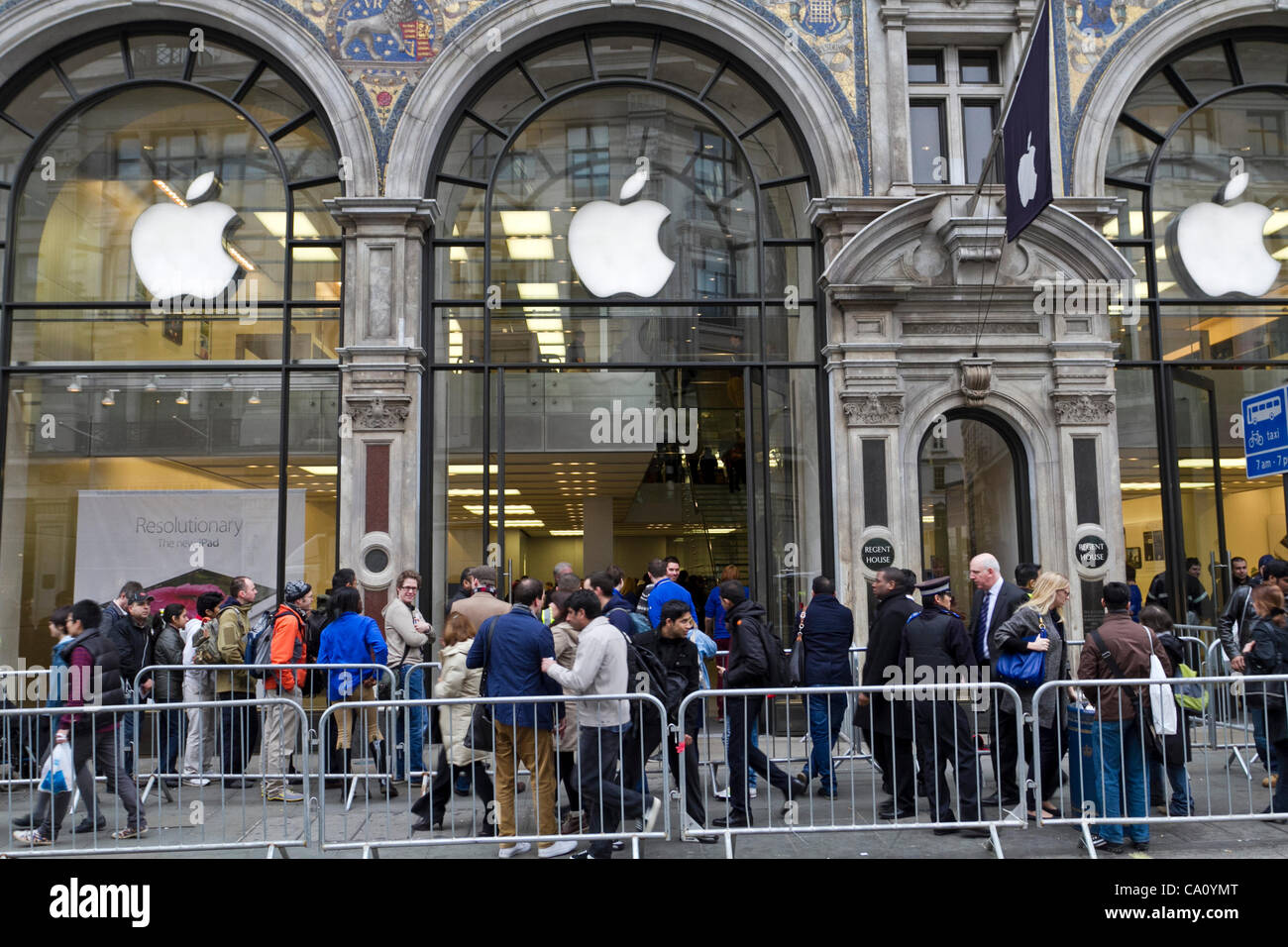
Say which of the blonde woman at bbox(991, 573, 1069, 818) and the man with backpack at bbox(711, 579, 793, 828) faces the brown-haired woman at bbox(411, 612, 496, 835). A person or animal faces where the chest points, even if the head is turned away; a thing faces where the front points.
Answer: the man with backpack

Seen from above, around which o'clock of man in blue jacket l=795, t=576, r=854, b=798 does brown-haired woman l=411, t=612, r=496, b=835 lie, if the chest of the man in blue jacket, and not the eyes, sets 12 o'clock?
The brown-haired woman is roughly at 8 o'clock from the man in blue jacket.

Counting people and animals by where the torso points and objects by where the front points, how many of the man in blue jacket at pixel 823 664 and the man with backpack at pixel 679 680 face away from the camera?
1

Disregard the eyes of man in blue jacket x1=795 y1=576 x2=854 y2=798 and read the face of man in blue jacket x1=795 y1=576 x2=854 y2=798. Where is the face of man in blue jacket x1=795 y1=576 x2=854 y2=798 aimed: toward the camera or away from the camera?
away from the camera

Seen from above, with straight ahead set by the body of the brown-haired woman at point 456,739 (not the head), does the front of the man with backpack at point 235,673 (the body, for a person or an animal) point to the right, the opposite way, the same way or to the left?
the opposite way

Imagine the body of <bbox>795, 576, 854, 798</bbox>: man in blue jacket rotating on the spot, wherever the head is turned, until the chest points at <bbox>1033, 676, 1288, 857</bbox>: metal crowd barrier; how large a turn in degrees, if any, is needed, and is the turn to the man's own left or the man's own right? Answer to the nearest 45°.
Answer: approximately 135° to the man's own right

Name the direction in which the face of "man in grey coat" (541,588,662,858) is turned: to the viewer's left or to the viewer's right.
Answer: to the viewer's left

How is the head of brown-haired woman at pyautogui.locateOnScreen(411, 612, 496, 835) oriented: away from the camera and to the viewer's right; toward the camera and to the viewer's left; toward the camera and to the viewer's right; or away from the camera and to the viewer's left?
away from the camera and to the viewer's left

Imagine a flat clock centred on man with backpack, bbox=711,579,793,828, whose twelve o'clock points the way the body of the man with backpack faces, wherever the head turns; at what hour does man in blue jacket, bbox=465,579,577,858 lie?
The man in blue jacket is roughly at 11 o'clock from the man with backpack.

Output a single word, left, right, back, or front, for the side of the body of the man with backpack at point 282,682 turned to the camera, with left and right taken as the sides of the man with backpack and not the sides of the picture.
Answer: right

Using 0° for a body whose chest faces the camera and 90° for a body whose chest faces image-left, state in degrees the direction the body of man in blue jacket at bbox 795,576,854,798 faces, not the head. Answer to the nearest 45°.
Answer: approximately 180°
